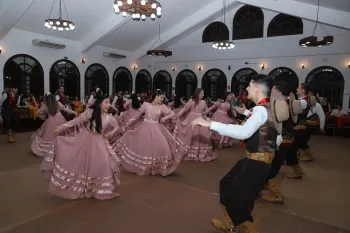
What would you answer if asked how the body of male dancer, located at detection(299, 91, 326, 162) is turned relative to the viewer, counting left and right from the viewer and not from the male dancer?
facing to the left of the viewer

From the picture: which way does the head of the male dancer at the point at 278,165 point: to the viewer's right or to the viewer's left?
to the viewer's left

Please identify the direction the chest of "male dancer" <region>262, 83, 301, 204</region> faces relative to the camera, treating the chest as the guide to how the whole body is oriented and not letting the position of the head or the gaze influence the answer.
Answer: to the viewer's left

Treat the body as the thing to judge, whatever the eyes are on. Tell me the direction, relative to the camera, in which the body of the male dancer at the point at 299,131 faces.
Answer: to the viewer's left
